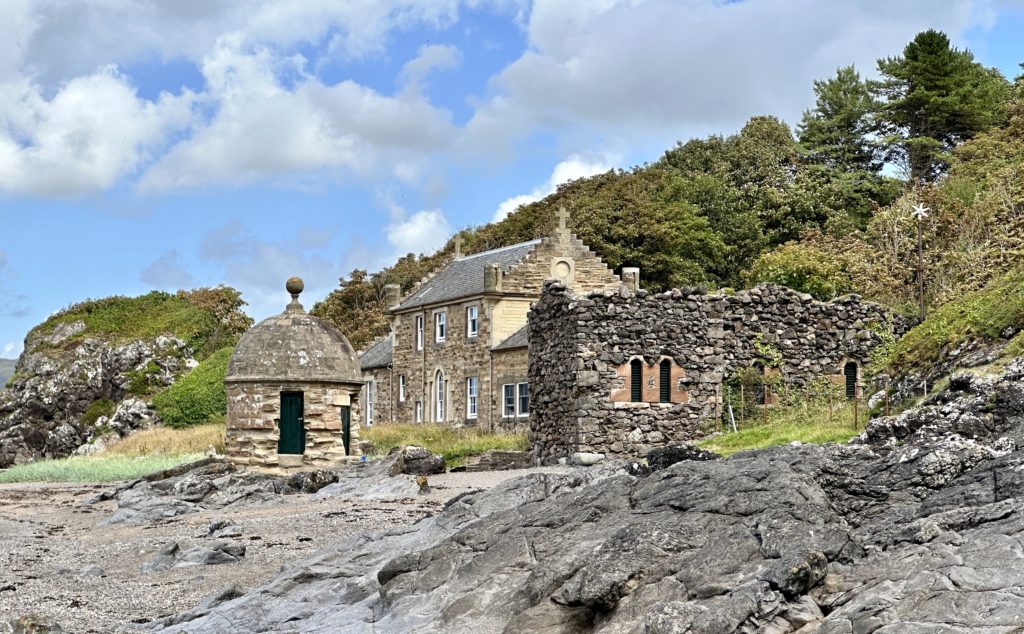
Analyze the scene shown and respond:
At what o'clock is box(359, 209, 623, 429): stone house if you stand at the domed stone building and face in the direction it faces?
The stone house is roughly at 7 o'clock from the domed stone building.

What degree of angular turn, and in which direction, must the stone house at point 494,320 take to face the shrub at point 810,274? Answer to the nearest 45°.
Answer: approximately 90° to its left

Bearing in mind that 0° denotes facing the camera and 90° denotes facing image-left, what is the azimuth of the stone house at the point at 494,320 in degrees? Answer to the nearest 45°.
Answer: approximately 45°

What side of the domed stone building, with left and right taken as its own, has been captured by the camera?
front

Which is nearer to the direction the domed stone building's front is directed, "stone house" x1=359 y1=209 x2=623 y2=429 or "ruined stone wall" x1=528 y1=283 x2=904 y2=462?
the ruined stone wall

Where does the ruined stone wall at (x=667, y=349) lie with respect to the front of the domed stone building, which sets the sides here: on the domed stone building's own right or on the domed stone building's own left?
on the domed stone building's own left

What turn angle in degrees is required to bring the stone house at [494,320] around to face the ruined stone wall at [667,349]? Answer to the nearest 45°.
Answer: approximately 45° to its left

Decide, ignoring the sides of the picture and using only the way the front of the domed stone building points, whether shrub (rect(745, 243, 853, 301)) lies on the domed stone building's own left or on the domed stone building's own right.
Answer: on the domed stone building's own left

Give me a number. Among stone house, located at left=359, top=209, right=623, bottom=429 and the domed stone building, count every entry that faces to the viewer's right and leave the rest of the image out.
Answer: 0

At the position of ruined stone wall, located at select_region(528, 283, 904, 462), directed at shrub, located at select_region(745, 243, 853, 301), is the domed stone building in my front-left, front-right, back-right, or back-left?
back-left
